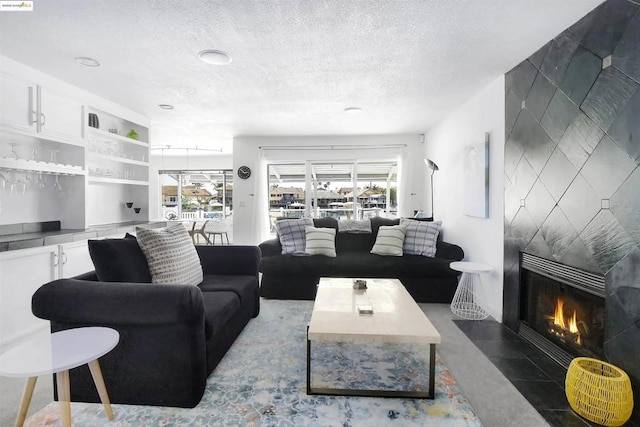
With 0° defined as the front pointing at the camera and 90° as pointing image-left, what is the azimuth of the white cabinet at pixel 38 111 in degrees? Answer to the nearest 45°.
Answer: approximately 315°

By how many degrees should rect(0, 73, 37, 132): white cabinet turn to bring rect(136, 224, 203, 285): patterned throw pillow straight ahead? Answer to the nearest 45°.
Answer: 0° — it already faces it

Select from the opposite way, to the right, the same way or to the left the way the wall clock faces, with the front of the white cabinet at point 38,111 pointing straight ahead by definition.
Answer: to the right

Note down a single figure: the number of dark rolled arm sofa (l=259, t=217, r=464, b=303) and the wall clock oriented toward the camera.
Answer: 2

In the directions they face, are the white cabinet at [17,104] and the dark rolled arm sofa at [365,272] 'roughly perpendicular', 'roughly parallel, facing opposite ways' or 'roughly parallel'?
roughly perpendicular

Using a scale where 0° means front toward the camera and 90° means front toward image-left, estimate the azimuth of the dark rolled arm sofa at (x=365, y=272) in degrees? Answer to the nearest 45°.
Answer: approximately 0°

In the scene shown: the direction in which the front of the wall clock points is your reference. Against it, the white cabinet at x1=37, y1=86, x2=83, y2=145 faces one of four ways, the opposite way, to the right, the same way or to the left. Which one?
to the left

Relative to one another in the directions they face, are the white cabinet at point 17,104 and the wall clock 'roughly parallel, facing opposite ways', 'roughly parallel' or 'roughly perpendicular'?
roughly perpendicular

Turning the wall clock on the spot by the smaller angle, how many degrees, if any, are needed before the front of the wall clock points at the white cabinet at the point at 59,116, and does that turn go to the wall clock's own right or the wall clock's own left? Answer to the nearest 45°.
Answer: approximately 45° to the wall clock's own right

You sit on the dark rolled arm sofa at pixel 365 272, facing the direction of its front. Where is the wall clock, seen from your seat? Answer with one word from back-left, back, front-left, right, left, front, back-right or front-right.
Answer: back-right
